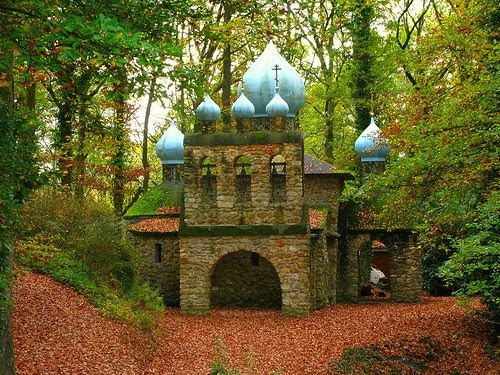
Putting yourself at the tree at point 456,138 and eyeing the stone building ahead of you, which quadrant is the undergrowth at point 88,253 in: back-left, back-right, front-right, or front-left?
front-left

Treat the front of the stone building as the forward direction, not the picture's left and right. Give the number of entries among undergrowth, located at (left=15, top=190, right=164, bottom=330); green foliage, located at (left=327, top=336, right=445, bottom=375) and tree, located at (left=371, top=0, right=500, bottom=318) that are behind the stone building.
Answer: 0

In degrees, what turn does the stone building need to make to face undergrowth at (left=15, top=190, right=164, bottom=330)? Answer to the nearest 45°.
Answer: approximately 45° to its right

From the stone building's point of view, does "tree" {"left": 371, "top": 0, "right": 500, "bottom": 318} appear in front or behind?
in front

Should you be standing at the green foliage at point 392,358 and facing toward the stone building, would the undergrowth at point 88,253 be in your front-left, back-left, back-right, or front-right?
front-left

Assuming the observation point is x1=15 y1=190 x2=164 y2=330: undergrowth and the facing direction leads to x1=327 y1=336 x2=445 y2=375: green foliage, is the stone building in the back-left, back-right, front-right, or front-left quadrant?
front-left

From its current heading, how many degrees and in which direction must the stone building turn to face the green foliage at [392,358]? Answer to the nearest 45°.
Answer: approximately 45° to its left
